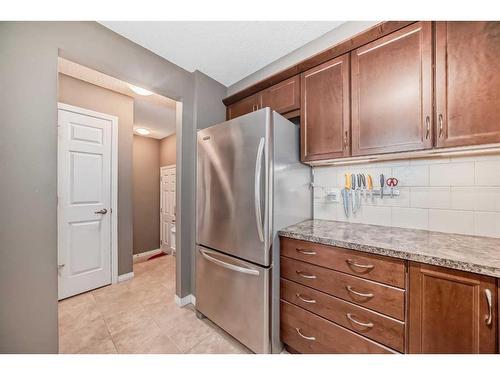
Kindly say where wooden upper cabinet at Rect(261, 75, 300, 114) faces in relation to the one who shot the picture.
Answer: facing the viewer and to the left of the viewer

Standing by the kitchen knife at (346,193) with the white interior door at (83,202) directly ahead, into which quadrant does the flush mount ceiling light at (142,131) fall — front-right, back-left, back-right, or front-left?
front-right

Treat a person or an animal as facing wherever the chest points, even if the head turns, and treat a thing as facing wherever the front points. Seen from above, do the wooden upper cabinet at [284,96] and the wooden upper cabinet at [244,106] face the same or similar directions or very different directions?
same or similar directions

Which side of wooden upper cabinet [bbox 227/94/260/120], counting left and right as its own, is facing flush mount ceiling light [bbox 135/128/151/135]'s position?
right

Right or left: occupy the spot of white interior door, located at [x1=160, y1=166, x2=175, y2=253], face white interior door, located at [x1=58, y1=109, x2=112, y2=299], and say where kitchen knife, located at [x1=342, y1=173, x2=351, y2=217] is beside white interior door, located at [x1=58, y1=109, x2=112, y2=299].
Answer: left

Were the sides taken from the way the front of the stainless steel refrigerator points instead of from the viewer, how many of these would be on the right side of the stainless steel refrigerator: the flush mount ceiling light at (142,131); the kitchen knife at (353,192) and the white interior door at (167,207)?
2

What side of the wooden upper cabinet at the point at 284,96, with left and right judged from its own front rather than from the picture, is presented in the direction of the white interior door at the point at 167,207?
right

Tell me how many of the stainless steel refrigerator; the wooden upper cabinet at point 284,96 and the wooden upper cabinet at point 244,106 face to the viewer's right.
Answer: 0

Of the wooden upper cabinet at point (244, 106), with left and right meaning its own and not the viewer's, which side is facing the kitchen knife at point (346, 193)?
left

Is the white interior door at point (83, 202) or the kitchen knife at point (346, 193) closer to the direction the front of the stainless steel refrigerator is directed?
the white interior door

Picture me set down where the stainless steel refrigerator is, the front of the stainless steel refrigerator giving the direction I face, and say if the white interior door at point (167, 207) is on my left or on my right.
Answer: on my right
